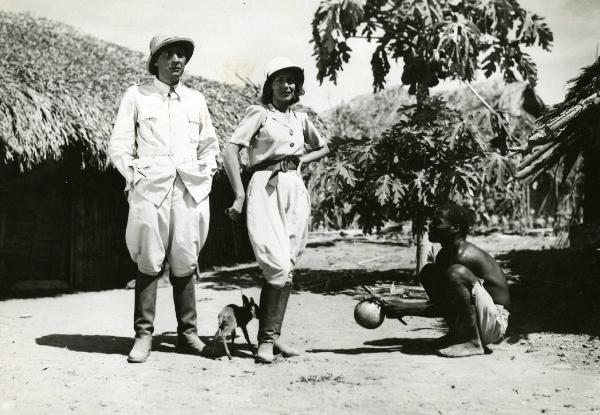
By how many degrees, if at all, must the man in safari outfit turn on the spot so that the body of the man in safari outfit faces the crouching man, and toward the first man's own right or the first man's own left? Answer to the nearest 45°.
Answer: approximately 90° to the first man's own left

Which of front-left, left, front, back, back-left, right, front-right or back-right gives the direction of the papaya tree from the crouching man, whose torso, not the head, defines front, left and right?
right

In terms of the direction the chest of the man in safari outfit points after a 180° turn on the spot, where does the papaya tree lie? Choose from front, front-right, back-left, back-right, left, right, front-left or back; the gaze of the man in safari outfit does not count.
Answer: front-right

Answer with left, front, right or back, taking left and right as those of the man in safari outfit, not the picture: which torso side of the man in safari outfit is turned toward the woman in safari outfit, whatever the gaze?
left

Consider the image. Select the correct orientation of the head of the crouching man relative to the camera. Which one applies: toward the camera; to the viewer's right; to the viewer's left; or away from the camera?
to the viewer's left

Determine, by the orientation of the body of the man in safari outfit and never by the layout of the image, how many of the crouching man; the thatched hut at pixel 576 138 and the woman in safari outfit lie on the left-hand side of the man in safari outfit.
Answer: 3

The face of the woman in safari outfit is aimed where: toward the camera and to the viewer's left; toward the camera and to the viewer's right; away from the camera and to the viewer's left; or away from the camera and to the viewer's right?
toward the camera and to the viewer's right

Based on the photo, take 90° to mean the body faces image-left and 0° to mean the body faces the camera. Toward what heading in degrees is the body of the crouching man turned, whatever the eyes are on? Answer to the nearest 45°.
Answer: approximately 90°

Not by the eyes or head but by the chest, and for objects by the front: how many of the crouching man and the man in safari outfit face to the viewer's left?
1

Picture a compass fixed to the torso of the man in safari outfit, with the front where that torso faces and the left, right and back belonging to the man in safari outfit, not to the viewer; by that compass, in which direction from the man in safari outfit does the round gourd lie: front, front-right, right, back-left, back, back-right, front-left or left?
left
